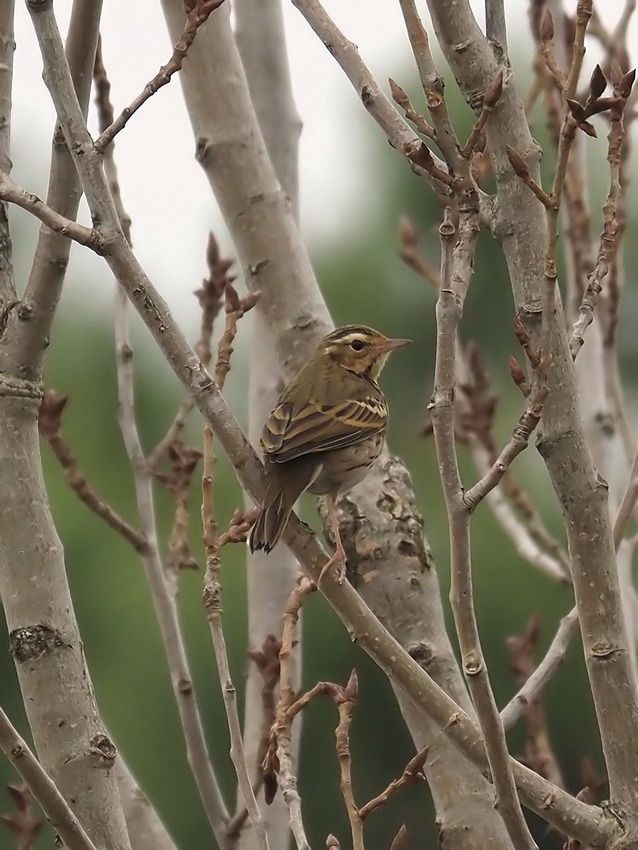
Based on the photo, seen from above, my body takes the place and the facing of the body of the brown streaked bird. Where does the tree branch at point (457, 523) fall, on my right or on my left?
on my right

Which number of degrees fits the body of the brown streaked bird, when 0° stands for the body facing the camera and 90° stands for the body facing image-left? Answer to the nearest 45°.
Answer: approximately 225°

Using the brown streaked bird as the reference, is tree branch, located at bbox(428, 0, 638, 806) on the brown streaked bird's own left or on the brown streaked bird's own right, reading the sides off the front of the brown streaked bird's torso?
on the brown streaked bird's own right

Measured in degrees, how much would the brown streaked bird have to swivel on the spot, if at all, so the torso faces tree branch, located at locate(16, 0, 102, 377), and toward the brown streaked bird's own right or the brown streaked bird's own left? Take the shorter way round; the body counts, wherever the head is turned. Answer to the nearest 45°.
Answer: approximately 180°
